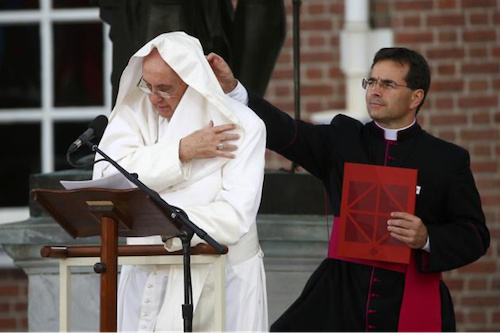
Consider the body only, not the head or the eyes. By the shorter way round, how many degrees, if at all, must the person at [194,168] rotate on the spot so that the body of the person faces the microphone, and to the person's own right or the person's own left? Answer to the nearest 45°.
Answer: approximately 45° to the person's own right

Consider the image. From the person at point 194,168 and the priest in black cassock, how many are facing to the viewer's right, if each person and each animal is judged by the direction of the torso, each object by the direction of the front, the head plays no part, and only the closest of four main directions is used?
0

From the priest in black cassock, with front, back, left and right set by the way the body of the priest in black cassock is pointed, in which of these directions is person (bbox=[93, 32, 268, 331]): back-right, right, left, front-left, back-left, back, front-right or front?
front-right

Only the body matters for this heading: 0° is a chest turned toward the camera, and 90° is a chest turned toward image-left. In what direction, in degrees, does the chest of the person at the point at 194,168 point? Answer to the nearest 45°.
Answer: approximately 45°
